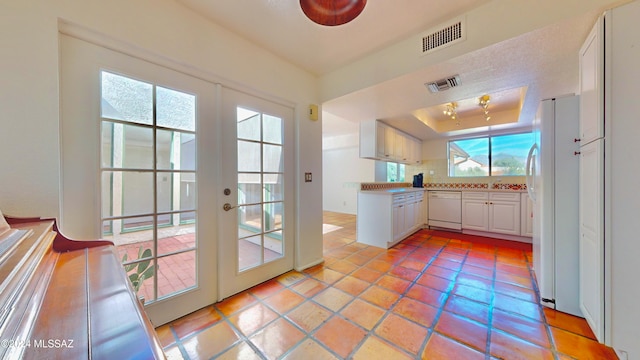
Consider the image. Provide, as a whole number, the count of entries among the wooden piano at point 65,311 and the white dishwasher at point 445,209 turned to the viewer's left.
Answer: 0

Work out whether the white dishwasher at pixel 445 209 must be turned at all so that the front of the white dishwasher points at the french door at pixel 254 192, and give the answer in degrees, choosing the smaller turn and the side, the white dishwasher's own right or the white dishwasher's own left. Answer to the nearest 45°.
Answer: approximately 45° to the white dishwasher's own right

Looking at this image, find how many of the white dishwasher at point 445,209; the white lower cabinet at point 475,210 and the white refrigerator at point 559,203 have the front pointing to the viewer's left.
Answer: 1

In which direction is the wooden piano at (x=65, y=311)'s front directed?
to the viewer's right

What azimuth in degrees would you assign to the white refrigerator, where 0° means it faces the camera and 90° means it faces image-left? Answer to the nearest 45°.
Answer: approximately 90°

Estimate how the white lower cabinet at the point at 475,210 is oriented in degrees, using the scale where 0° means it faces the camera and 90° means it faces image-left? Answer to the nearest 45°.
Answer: approximately 0°

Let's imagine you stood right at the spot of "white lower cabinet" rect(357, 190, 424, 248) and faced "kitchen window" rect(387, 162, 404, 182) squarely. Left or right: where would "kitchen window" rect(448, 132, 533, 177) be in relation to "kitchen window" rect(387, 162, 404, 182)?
right
